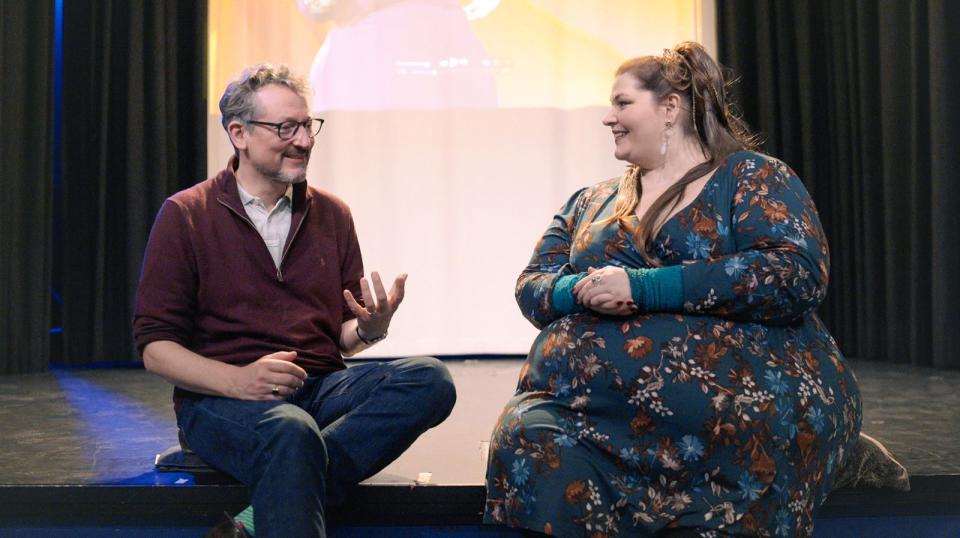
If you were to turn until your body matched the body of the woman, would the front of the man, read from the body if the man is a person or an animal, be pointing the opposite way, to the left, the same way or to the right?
to the left

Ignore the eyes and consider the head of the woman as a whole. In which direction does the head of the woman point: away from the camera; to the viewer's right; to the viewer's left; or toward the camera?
to the viewer's left
